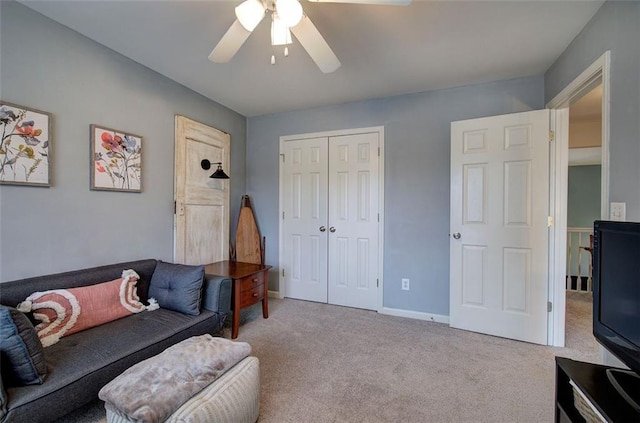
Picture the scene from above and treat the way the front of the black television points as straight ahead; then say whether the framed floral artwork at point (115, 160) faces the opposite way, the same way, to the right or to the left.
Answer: the opposite way

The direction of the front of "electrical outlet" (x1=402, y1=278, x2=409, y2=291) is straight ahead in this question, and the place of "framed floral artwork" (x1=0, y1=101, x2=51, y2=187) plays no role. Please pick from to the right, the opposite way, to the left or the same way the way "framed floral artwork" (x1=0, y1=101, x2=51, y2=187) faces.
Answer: to the left

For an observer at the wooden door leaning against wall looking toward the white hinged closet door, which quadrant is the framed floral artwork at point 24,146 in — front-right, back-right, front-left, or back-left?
back-right

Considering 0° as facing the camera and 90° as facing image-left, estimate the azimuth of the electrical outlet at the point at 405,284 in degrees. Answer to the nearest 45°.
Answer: approximately 0°

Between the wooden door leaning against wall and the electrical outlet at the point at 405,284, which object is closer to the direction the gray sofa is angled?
the electrical outlet

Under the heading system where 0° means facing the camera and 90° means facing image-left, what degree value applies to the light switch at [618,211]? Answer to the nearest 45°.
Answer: approximately 45°

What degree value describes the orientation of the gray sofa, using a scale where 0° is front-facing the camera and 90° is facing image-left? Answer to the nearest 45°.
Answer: approximately 315°

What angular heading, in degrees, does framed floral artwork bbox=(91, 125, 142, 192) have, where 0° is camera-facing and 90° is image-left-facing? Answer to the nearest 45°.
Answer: approximately 315°

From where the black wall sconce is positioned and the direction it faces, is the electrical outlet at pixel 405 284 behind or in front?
in front

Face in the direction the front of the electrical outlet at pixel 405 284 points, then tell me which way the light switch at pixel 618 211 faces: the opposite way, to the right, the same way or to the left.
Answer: to the right
